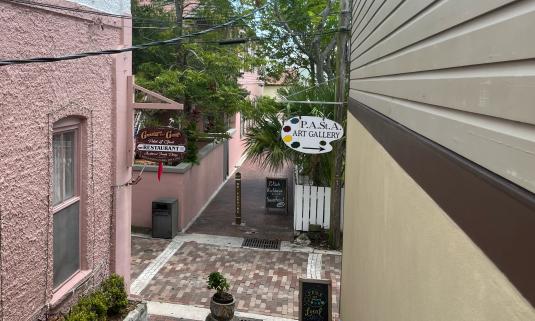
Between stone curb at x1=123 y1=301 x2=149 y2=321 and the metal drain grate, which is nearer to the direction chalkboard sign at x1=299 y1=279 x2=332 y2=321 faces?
the stone curb

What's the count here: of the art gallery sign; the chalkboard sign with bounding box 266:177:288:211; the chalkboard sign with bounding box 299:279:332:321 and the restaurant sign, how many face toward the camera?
4

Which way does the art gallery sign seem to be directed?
toward the camera

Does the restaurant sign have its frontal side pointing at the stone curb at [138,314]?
yes

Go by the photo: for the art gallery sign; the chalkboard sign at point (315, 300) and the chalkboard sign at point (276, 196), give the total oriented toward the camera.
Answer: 3

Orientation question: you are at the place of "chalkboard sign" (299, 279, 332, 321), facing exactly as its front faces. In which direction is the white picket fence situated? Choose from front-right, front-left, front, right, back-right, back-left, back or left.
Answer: back

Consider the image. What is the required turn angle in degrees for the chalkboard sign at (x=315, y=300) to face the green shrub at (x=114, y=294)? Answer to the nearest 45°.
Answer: approximately 45° to its right

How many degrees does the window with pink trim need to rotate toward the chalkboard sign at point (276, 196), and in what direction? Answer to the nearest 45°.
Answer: approximately 90° to its left

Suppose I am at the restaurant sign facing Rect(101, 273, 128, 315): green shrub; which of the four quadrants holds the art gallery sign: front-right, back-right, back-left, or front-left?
back-left

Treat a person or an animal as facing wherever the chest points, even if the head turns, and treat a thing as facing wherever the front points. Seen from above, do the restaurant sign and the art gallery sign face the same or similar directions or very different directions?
same or similar directions

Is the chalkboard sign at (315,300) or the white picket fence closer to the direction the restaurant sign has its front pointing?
the chalkboard sign

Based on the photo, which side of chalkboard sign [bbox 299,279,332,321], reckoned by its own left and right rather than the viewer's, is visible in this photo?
front

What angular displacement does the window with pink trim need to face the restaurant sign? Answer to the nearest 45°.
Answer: approximately 90° to its left

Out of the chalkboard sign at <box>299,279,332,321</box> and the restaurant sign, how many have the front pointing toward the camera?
2

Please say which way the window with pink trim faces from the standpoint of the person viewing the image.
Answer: facing the viewer and to the right of the viewer

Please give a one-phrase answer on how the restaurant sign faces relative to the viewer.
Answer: facing the viewer
